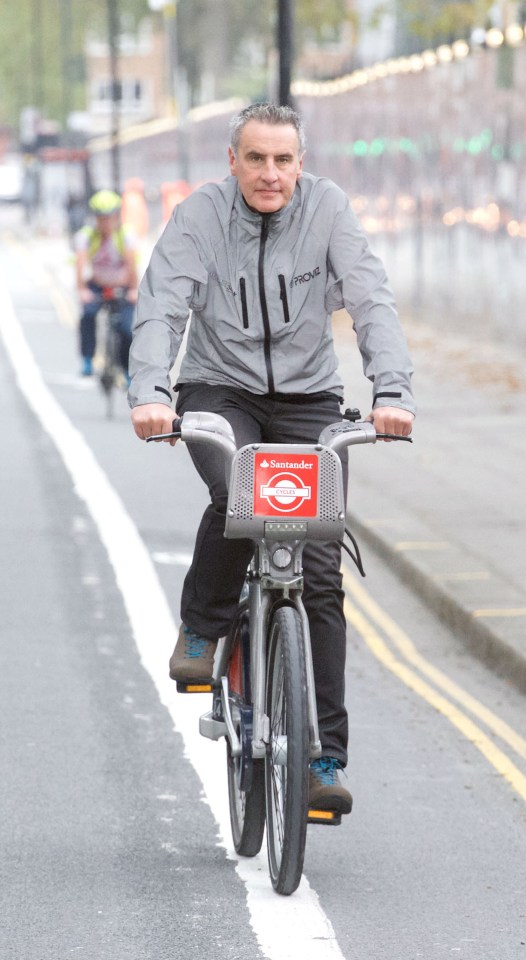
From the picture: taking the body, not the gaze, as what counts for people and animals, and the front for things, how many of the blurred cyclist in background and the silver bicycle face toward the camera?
2

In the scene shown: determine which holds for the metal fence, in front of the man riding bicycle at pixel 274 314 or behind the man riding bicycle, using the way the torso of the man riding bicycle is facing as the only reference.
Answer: behind

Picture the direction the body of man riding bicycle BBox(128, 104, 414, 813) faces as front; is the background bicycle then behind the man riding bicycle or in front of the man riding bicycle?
behind

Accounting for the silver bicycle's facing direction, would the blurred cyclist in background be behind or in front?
behind

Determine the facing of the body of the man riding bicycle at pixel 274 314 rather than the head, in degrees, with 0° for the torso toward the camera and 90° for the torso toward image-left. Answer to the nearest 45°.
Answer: approximately 0°

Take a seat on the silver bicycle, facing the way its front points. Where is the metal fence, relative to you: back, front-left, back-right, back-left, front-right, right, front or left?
back

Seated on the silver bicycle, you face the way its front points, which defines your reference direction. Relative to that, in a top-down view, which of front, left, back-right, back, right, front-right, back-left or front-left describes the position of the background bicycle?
back

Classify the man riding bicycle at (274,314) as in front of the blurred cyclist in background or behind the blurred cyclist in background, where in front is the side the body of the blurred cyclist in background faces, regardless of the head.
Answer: in front

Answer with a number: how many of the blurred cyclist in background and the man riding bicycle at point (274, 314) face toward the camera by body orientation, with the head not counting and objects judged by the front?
2

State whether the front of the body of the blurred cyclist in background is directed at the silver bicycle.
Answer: yes
